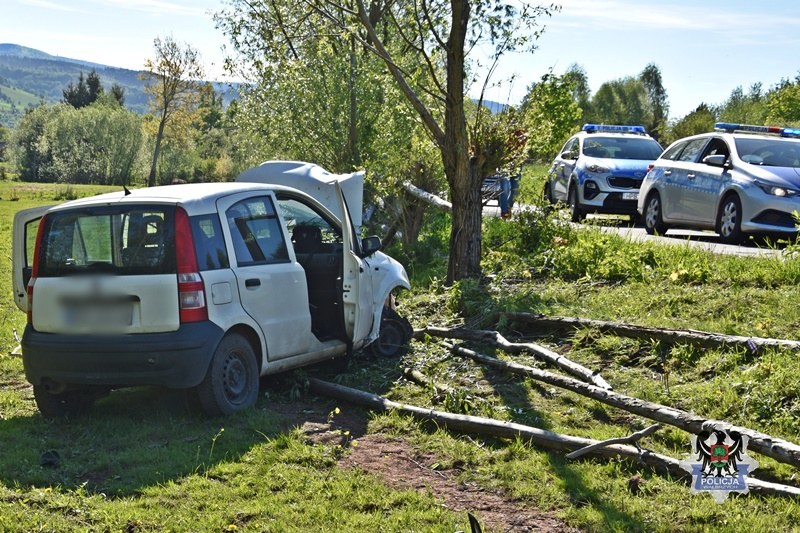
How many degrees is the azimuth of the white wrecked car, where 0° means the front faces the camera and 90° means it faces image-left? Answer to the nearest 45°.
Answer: approximately 225°

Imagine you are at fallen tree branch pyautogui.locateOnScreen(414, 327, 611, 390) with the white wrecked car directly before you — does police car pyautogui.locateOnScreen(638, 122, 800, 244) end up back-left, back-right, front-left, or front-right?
back-right

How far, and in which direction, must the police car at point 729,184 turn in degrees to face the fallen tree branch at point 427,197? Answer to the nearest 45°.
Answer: approximately 135° to its right

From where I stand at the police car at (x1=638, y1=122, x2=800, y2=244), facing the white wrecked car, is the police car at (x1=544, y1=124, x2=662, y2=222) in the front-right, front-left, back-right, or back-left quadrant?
back-right

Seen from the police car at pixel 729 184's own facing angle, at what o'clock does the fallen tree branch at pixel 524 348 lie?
The fallen tree branch is roughly at 2 o'clock from the police car.

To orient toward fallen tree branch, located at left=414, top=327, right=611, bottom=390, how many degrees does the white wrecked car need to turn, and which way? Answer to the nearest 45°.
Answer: approximately 45° to its right

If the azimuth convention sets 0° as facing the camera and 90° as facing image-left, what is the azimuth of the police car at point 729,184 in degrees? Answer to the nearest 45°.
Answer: approximately 315°

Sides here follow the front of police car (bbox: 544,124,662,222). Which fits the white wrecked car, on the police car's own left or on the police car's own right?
on the police car's own right

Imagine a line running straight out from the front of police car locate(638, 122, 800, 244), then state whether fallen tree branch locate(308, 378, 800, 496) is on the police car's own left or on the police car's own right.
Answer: on the police car's own right

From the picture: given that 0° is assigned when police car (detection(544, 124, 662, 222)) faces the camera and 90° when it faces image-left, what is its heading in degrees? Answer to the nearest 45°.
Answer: approximately 315°

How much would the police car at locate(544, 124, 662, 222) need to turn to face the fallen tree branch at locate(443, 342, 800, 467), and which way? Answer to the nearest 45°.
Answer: approximately 45° to its right

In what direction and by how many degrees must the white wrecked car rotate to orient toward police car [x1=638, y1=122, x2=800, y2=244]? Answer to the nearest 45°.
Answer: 0° — it already faces it
